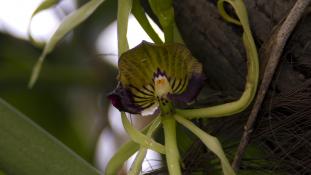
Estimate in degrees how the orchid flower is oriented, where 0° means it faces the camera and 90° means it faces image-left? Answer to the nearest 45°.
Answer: approximately 0°
